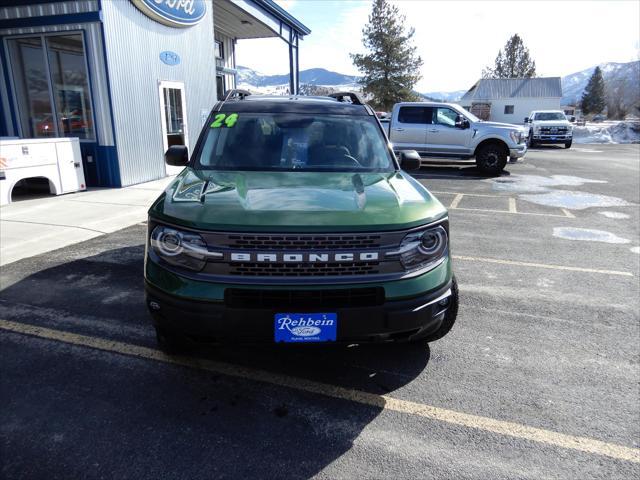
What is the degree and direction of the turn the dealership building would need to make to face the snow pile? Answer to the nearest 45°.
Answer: approximately 90° to its left

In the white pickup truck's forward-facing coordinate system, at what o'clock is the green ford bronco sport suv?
The green ford bronco sport suv is roughly at 12 o'clock from the white pickup truck.

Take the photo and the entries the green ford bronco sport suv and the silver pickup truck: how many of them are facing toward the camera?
1

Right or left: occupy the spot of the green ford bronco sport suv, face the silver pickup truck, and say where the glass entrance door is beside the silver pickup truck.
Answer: left

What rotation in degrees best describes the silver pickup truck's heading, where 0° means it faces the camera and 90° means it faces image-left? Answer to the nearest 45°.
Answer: approximately 270°

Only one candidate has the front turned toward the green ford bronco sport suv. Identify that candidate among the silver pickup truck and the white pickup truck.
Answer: the white pickup truck

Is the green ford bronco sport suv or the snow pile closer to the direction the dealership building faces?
the green ford bronco sport suv

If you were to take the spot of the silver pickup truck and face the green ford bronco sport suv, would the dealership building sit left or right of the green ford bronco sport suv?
right

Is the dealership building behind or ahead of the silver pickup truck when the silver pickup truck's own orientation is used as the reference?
behind

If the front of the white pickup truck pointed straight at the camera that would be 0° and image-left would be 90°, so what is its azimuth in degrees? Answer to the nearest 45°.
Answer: approximately 0°

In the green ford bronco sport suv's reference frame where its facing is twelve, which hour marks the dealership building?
The dealership building is roughly at 5 o'clock from the green ford bronco sport suv.
